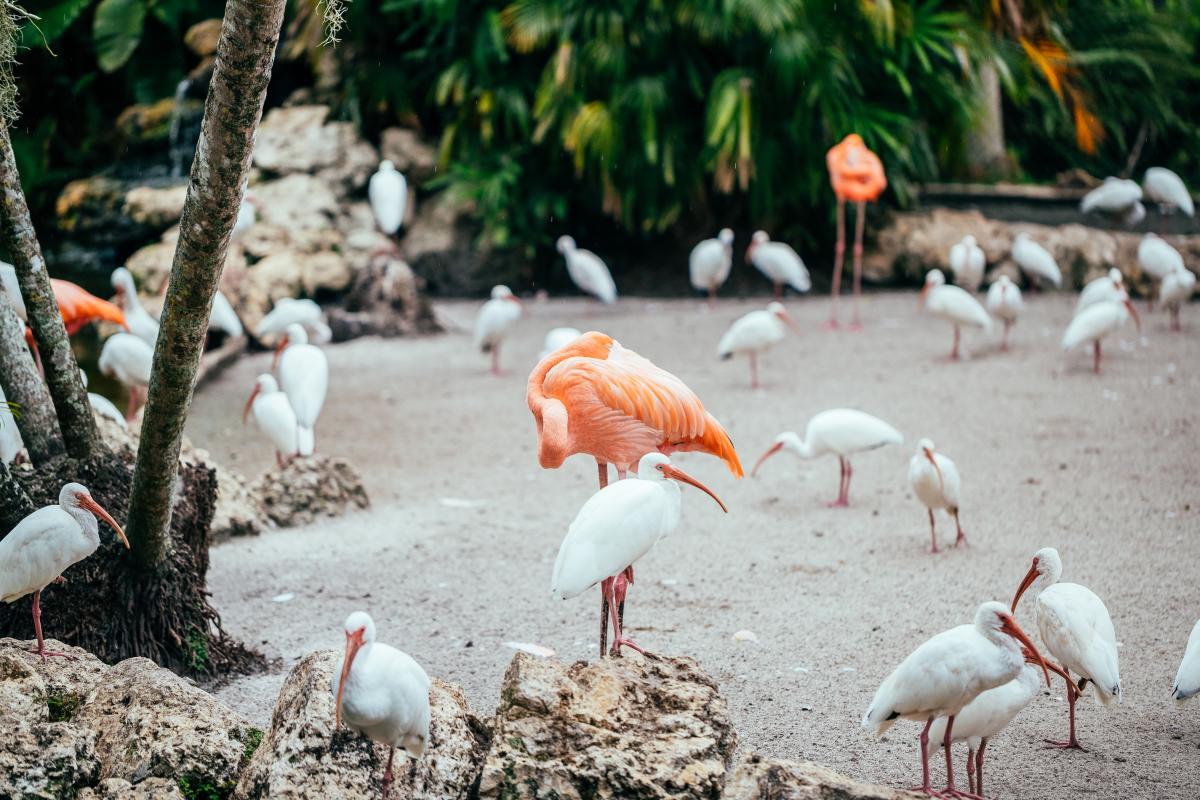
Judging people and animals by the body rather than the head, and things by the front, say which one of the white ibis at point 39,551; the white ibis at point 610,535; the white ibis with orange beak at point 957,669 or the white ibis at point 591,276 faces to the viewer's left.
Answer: the white ibis at point 591,276

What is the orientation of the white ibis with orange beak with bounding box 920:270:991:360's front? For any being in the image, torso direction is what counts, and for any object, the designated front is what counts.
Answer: to the viewer's left

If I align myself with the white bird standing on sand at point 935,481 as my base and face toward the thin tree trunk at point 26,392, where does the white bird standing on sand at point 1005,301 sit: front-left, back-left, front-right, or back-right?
back-right

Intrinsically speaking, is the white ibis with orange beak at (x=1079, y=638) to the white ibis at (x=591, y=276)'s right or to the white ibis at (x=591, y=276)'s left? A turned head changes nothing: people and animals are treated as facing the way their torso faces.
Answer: on its left

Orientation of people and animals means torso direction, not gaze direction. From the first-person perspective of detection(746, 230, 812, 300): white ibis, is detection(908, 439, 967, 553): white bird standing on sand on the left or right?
on its left

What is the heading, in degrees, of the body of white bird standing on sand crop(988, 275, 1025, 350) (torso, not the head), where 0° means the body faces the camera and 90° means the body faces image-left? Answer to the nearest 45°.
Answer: approximately 0°

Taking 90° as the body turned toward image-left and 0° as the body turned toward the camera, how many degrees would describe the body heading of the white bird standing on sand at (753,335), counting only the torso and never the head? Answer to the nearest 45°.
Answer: approximately 270°

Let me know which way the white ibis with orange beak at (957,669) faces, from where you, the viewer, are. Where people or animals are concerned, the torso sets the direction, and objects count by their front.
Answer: facing to the right of the viewer

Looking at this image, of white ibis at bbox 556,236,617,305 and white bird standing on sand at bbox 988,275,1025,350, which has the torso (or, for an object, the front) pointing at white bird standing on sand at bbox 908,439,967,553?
white bird standing on sand at bbox 988,275,1025,350

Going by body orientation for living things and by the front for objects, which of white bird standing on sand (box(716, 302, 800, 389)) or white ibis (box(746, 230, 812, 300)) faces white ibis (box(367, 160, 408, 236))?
white ibis (box(746, 230, 812, 300))

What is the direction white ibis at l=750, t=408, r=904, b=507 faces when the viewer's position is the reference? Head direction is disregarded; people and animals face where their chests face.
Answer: facing to the left of the viewer
